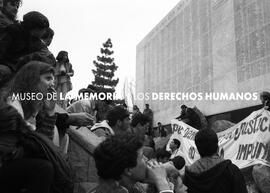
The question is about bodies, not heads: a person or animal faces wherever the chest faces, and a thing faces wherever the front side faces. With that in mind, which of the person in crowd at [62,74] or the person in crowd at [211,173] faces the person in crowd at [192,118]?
the person in crowd at [211,173]

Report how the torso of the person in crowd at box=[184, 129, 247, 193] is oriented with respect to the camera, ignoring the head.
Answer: away from the camera

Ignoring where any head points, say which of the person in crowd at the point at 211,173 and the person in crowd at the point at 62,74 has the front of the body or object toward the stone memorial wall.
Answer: the person in crowd at the point at 211,173

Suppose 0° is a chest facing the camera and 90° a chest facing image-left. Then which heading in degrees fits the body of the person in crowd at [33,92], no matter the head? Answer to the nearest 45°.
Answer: approximately 270°

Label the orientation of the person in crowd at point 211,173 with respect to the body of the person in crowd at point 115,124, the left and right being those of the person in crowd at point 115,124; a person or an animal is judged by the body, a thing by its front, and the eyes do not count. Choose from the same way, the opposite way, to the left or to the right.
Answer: to the left

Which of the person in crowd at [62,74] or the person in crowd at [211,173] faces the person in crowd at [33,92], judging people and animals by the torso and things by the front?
the person in crowd at [62,74]

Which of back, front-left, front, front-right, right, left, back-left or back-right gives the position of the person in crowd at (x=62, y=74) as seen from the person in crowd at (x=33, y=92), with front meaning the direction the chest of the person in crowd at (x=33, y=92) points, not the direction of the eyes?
left

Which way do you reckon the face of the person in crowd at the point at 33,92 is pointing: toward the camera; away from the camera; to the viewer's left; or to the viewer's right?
to the viewer's right

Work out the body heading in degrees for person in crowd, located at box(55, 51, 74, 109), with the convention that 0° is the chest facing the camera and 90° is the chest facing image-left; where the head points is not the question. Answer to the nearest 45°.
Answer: approximately 0°

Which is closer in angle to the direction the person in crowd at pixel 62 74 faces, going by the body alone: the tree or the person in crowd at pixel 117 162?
the person in crowd

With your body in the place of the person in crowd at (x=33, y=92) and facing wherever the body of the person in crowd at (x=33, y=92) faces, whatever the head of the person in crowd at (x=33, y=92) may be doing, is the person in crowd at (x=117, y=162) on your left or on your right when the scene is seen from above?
on your right
